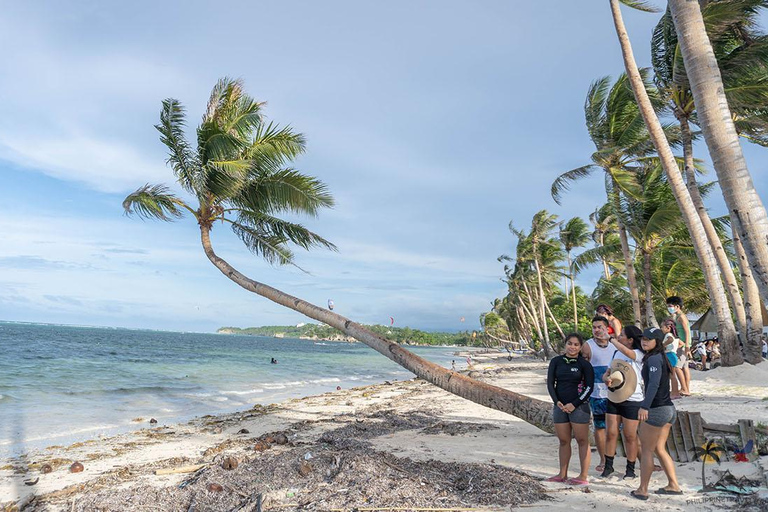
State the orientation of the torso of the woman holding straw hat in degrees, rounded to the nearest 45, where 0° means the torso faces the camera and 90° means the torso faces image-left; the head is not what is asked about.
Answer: approximately 45°

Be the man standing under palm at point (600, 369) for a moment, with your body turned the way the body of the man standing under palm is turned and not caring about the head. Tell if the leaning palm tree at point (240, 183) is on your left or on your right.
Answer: on your right

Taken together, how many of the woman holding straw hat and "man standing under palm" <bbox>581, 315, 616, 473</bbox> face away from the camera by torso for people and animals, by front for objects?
0

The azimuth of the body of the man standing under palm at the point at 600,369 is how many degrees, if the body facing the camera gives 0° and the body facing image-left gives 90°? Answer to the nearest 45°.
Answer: approximately 0°

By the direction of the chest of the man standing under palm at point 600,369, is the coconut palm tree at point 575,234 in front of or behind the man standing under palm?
behind

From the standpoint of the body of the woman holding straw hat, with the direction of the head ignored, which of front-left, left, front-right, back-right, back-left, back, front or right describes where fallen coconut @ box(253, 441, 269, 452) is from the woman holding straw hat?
front-right

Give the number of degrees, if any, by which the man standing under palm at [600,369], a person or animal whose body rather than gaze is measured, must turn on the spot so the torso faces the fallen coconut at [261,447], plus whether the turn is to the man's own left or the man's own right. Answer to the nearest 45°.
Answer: approximately 90° to the man's own right

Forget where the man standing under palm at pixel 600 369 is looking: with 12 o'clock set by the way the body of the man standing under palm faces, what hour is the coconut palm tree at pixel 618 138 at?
The coconut palm tree is roughly at 6 o'clock from the man standing under palm.
